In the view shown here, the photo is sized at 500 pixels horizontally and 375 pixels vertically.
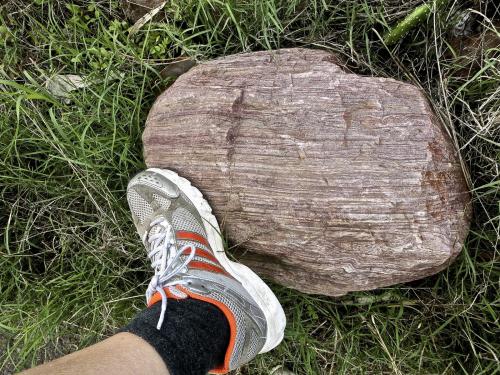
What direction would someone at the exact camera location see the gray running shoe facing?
facing away from the viewer and to the left of the viewer
